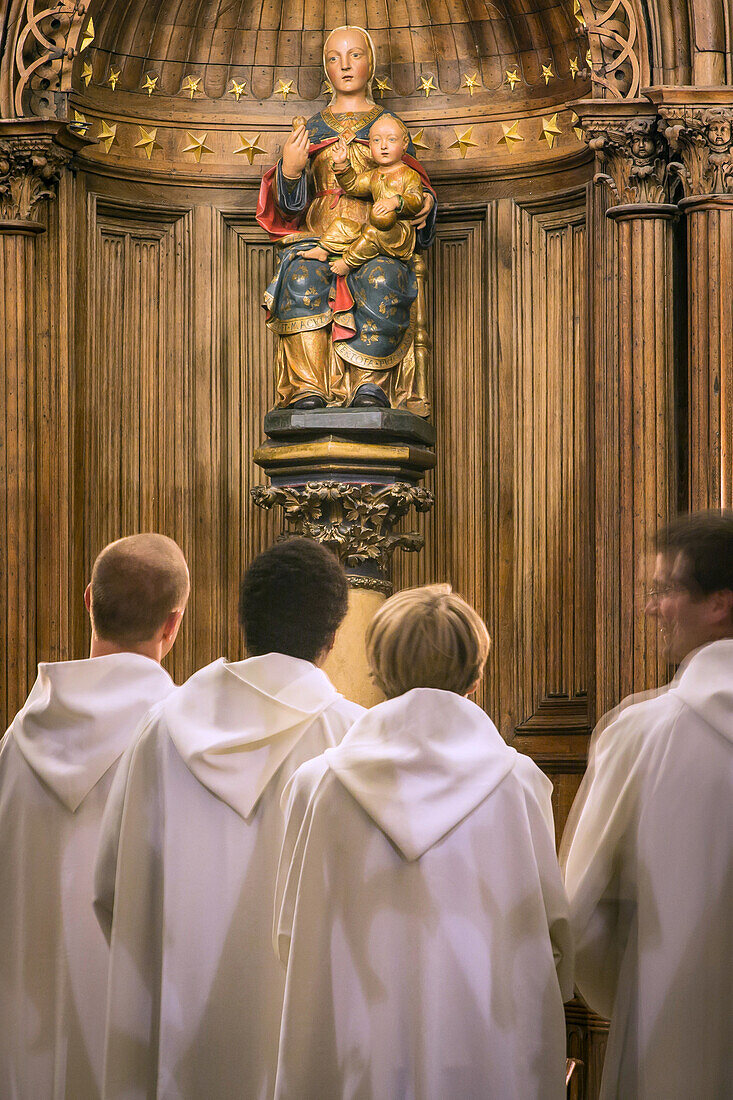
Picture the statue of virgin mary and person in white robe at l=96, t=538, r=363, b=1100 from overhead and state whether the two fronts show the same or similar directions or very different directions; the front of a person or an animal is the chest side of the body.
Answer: very different directions

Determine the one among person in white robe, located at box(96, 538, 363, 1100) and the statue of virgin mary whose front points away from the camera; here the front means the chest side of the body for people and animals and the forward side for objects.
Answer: the person in white robe

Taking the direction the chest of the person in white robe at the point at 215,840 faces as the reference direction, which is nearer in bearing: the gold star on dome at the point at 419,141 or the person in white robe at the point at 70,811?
the gold star on dome

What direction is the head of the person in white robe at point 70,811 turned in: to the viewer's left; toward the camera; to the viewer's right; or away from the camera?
away from the camera

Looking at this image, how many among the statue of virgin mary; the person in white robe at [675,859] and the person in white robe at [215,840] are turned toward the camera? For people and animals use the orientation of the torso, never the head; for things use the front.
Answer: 1

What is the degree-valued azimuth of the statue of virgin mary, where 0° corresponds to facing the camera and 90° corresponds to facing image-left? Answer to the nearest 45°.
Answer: approximately 0°

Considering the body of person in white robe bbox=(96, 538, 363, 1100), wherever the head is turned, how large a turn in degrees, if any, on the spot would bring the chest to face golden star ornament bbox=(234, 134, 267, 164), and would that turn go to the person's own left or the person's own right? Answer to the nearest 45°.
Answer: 0° — they already face it

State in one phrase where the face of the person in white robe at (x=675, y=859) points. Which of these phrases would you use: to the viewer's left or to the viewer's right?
to the viewer's left

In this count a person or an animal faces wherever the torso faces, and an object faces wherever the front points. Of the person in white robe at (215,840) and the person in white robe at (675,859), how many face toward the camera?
0

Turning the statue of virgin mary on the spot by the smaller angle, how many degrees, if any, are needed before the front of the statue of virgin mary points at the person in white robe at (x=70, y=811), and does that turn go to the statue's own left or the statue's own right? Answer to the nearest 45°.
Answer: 0° — it already faces them

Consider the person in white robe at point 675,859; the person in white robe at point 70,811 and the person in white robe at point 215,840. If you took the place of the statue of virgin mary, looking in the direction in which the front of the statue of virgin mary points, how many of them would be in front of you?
3

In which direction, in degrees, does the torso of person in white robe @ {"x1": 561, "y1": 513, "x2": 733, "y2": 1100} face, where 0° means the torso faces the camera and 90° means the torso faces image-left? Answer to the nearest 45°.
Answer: approximately 135°

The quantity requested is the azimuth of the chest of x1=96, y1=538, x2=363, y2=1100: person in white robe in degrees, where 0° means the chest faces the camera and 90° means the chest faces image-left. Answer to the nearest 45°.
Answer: approximately 180°

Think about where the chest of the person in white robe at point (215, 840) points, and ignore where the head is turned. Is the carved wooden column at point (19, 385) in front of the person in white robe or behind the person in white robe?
in front
